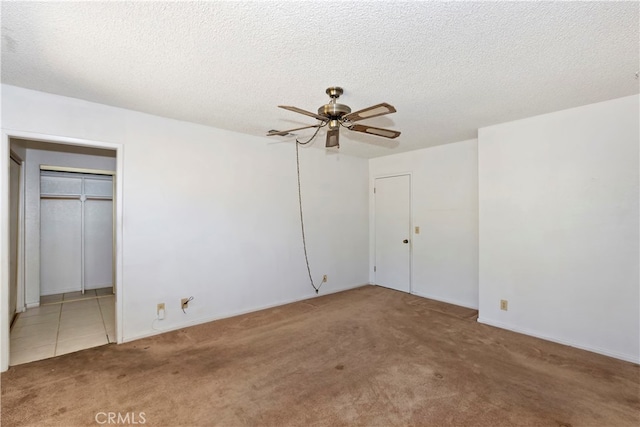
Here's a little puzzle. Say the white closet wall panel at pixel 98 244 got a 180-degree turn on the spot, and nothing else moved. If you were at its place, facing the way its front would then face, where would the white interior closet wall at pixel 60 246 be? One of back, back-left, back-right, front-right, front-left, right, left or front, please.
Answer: left

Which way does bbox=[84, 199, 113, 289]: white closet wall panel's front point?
toward the camera

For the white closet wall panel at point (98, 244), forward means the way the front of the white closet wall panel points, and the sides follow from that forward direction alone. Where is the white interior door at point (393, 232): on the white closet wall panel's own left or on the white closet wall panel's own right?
on the white closet wall panel's own left
